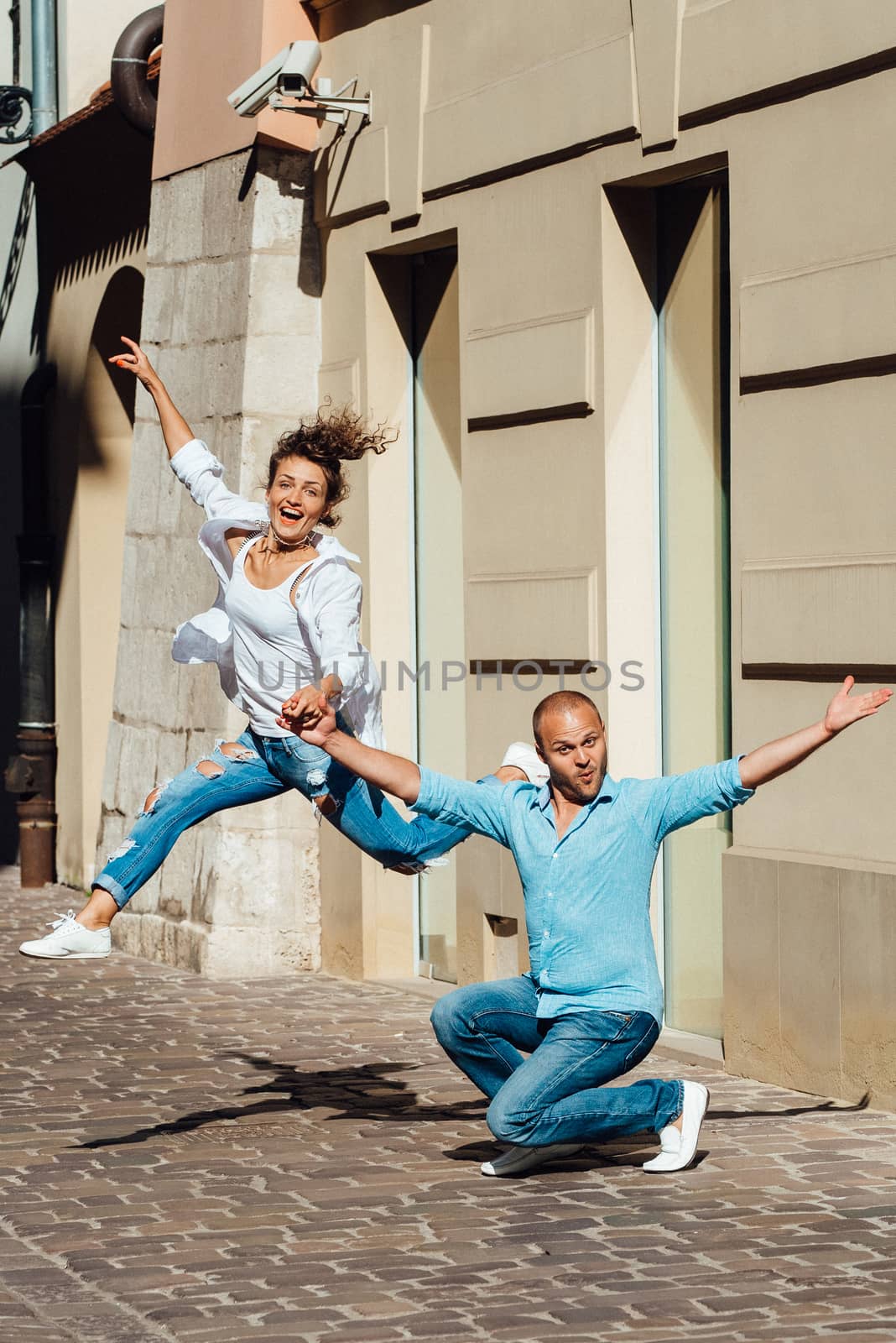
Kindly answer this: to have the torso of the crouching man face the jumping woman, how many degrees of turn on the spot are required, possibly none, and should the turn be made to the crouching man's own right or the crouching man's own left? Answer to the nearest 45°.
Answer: approximately 90° to the crouching man's own right

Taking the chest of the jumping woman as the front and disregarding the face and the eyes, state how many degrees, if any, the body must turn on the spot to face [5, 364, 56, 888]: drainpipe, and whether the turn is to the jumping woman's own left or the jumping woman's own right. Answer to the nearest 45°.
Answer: approximately 135° to the jumping woman's own right

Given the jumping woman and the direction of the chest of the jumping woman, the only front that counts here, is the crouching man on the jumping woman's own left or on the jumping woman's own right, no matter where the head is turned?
on the jumping woman's own left

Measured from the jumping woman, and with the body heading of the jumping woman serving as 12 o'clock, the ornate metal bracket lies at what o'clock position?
The ornate metal bracket is roughly at 4 o'clock from the jumping woman.

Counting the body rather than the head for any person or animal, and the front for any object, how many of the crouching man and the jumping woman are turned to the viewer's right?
0

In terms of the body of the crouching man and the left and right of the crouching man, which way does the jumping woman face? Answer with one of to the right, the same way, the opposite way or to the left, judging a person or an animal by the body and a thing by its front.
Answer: the same way

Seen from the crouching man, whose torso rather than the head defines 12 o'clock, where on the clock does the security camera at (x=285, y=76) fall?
The security camera is roughly at 4 o'clock from the crouching man.

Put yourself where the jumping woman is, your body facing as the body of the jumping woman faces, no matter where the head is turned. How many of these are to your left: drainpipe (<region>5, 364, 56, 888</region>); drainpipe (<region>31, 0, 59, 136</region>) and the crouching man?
1

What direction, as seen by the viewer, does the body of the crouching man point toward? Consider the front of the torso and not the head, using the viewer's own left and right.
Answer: facing the viewer and to the left of the viewer
